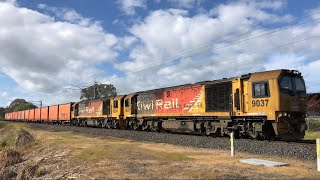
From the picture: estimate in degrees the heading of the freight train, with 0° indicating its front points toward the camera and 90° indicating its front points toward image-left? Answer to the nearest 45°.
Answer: approximately 315°

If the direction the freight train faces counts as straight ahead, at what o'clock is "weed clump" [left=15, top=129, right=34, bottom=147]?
The weed clump is roughly at 2 o'clock from the freight train.

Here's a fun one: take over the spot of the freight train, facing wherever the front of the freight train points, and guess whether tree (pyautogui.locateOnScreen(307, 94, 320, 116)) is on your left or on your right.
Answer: on your left
